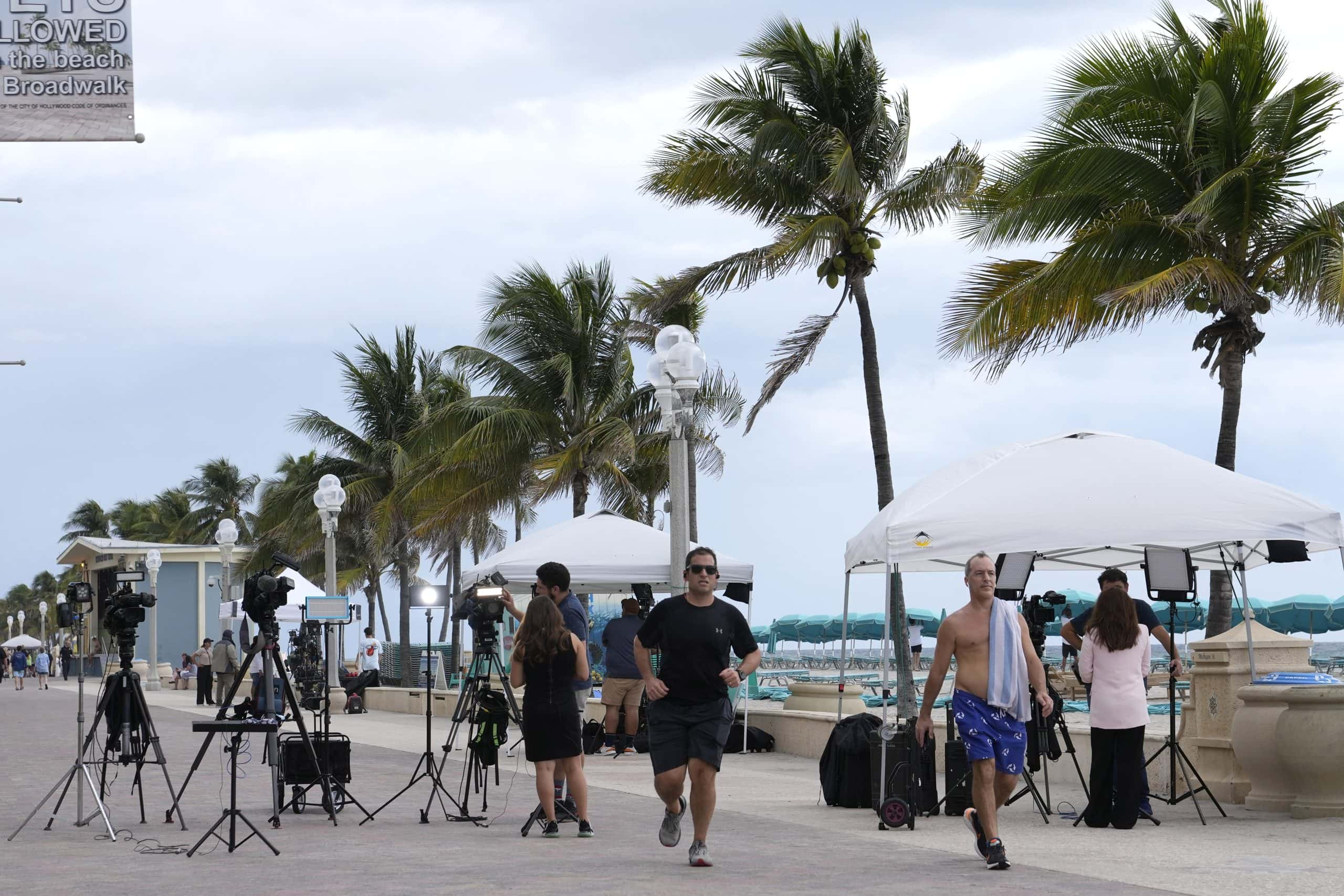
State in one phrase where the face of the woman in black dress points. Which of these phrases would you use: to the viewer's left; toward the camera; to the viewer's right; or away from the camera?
away from the camera

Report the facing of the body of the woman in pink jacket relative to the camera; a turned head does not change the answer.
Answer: away from the camera

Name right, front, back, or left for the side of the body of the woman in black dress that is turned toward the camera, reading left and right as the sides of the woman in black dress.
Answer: back

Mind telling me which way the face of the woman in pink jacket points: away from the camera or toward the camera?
away from the camera

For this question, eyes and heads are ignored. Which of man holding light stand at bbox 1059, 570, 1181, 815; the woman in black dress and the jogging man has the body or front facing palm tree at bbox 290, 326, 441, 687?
the woman in black dress

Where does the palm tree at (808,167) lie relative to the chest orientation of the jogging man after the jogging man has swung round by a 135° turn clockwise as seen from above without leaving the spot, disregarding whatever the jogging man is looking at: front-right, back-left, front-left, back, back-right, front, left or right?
front-right

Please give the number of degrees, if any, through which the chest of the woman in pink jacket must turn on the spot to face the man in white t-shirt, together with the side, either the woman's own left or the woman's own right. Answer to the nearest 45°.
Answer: approximately 45° to the woman's own left

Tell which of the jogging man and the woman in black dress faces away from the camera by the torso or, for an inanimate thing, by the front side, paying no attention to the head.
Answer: the woman in black dress

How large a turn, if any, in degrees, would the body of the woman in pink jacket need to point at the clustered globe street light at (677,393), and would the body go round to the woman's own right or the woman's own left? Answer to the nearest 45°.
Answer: approximately 45° to the woman's own left

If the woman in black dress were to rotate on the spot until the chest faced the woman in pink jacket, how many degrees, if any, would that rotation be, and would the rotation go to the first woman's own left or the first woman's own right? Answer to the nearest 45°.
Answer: approximately 90° to the first woman's own right

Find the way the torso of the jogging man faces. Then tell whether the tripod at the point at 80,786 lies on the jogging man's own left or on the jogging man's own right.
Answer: on the jogging man's own right

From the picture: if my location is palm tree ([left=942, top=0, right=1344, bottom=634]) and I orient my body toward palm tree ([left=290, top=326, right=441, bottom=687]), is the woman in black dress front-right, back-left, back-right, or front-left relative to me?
back-left
